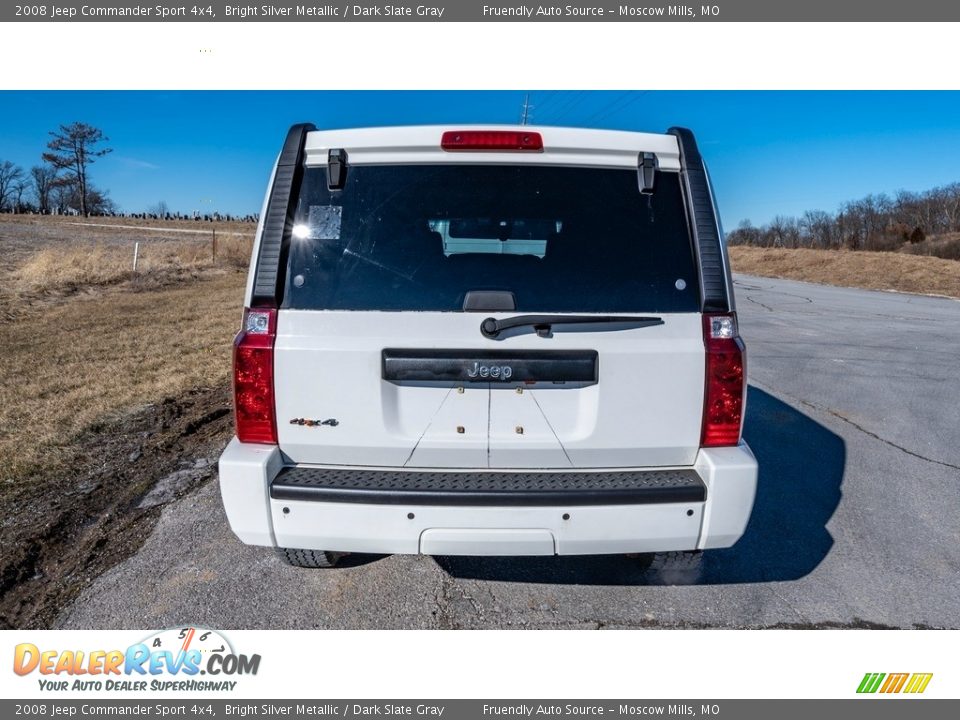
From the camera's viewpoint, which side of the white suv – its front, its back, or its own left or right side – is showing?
back
